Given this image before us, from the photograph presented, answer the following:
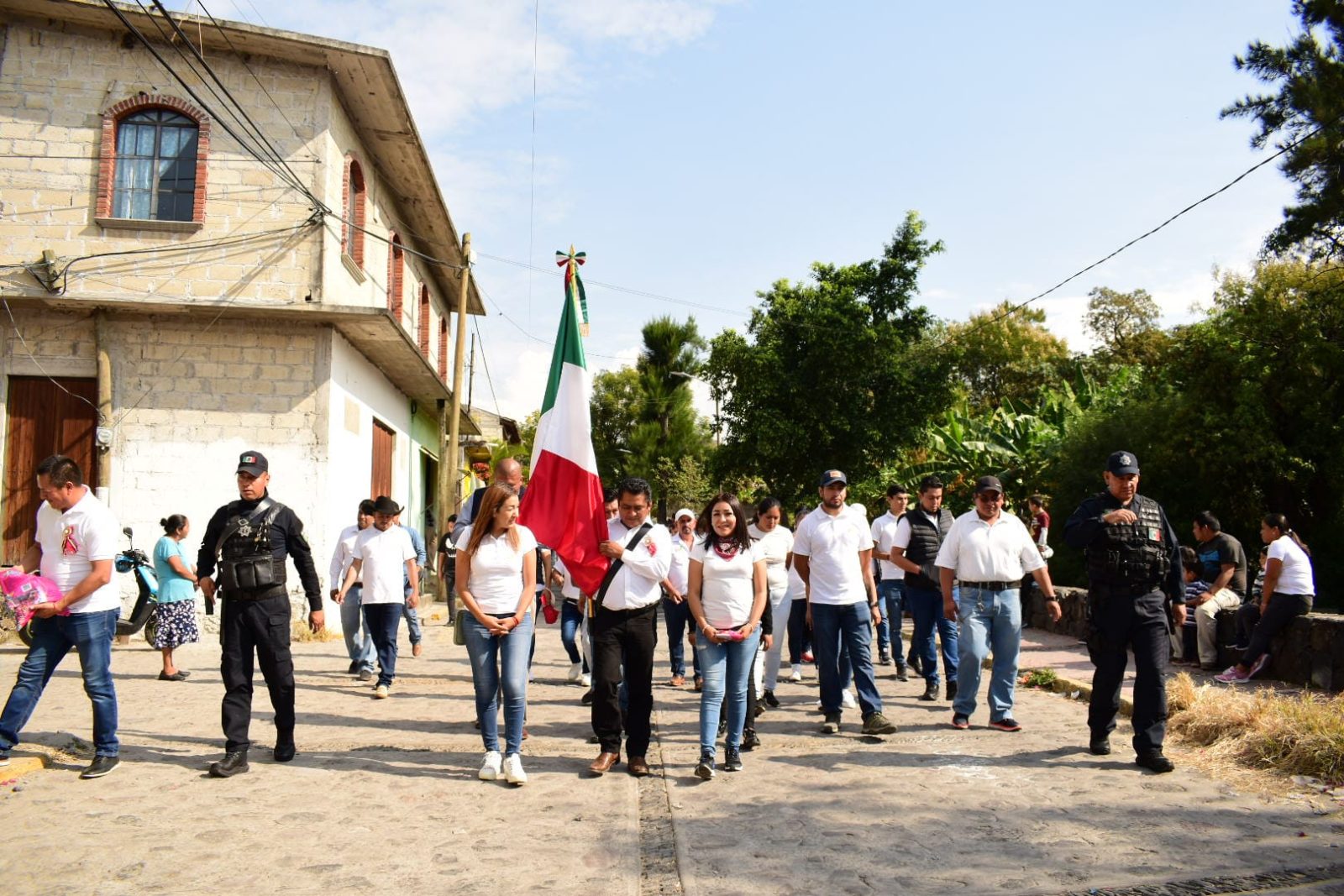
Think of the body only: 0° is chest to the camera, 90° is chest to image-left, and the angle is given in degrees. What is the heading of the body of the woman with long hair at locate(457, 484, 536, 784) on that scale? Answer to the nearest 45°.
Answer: approximately 0°

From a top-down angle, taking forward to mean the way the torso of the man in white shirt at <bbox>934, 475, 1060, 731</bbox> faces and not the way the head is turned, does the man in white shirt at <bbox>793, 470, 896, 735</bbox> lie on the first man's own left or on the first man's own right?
on the first man's own right

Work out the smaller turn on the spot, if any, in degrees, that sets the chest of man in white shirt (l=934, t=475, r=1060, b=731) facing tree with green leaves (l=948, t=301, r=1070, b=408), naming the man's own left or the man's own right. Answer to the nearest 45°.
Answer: approximately 180°

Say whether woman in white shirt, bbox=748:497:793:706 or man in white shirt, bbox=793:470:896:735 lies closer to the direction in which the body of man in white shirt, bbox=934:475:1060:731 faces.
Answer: the man in white shirt

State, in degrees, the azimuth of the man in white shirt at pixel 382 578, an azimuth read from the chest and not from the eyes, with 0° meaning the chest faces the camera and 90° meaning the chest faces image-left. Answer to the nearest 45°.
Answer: approximately 0°
